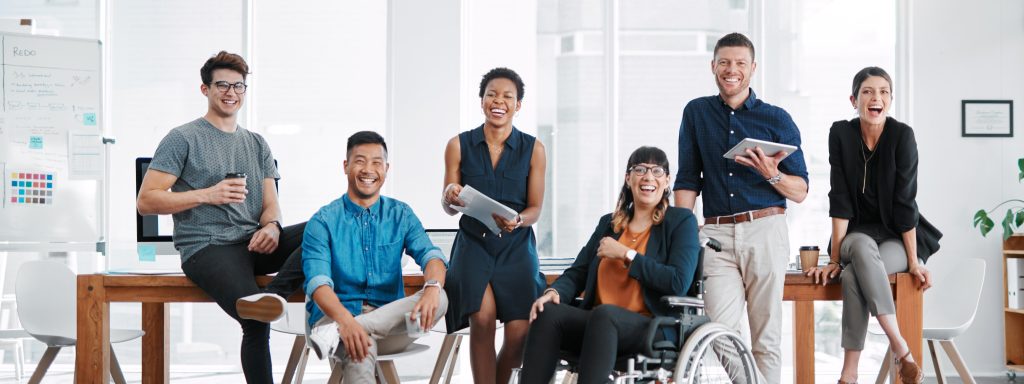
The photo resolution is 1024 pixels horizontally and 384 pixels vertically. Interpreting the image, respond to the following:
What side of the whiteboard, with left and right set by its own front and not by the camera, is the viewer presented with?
front

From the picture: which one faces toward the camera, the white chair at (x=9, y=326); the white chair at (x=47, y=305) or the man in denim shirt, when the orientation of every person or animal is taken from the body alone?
the man in denim shirt

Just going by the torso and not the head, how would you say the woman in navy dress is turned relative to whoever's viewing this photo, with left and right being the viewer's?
facing the viewer

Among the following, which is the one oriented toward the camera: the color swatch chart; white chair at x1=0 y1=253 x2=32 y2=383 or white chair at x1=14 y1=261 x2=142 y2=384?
the color swatch chart

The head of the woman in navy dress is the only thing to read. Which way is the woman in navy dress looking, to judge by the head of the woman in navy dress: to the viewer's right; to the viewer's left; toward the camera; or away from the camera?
toward the camera

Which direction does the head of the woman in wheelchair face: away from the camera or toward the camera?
toward the camera

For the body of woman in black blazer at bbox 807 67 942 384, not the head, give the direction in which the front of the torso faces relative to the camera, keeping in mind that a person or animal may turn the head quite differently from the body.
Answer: toward the camera

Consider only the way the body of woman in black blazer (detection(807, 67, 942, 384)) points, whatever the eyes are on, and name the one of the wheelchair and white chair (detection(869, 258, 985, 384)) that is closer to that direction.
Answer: the wheelchair

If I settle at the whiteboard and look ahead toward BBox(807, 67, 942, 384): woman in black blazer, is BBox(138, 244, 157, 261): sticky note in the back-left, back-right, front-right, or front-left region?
front-right

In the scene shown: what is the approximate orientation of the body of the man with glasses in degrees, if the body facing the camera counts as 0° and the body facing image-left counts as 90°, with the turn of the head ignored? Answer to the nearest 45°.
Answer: approximately 315°

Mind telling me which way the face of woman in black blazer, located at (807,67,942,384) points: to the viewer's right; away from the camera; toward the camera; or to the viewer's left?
toward the camera

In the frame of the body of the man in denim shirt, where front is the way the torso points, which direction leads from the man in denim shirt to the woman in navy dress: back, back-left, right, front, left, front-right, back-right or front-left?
left

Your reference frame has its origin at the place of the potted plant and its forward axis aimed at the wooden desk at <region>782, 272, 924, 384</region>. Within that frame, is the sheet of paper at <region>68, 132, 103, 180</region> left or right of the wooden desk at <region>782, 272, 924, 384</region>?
right
